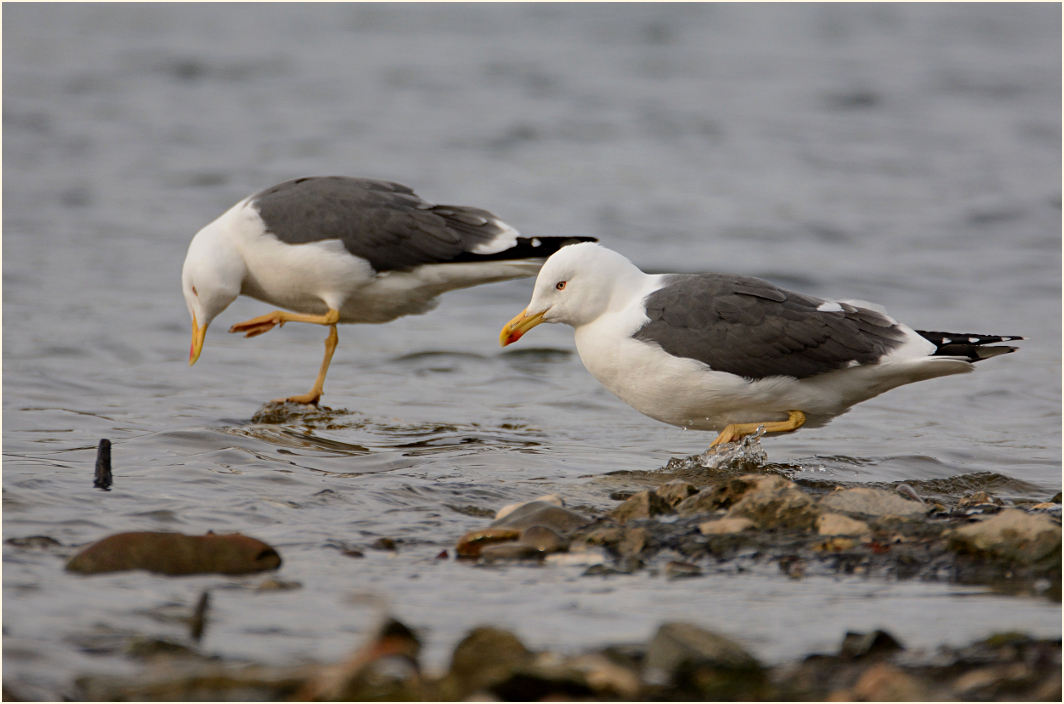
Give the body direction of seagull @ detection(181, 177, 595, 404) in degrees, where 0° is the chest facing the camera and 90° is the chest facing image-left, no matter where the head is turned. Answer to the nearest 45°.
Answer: approximately 90°

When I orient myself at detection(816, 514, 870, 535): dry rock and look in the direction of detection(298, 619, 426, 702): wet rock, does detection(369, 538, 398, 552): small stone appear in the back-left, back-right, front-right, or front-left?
front-right

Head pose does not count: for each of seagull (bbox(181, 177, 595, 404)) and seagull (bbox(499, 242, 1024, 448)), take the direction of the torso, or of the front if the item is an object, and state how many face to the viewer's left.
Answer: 2

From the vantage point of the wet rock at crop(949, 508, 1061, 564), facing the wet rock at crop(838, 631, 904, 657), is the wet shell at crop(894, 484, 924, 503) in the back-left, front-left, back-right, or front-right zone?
back-right

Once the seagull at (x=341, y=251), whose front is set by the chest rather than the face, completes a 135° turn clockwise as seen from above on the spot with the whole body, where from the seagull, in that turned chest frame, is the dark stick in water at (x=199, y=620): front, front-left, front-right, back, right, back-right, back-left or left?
back-right

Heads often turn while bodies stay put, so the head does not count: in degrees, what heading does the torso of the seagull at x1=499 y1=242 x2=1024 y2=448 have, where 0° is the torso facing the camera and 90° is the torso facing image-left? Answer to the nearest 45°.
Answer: approximately 90°

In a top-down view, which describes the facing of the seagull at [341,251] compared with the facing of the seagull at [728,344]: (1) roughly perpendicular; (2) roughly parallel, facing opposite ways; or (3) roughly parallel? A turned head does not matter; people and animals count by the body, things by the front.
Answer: roughly parallel

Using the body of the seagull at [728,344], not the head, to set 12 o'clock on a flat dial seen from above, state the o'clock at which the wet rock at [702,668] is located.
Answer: The wet rock is roughly at 9 o'clock from the seagull.

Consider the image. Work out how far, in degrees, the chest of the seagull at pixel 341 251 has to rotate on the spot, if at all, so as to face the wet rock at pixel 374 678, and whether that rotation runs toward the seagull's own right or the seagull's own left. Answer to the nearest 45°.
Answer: approximately 90° to the seagull's own left
